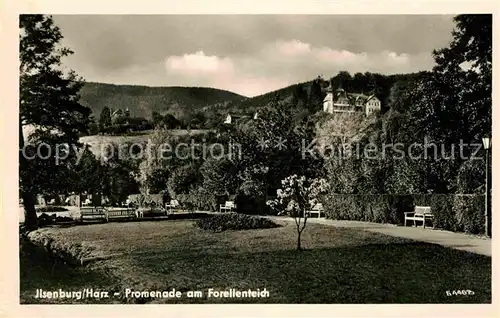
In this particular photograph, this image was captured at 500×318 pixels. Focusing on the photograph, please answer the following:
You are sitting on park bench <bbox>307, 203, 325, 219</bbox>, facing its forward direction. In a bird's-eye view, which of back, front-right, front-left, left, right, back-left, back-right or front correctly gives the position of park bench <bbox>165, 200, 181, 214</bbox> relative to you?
front-right

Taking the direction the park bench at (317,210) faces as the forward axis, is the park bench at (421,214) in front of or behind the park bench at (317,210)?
behind

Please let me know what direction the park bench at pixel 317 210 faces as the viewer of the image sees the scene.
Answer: facing the viewer and to the left of the viewer

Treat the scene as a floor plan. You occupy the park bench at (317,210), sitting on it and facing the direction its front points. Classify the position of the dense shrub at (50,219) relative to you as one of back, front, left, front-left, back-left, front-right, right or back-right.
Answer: front-right

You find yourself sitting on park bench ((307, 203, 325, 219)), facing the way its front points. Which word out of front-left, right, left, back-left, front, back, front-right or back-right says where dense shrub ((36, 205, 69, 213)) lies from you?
front-right

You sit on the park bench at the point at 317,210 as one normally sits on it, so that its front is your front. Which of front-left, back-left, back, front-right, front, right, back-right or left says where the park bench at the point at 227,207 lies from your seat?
front-right

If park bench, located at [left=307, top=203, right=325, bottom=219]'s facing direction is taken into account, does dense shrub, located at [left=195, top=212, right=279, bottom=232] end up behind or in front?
in front
